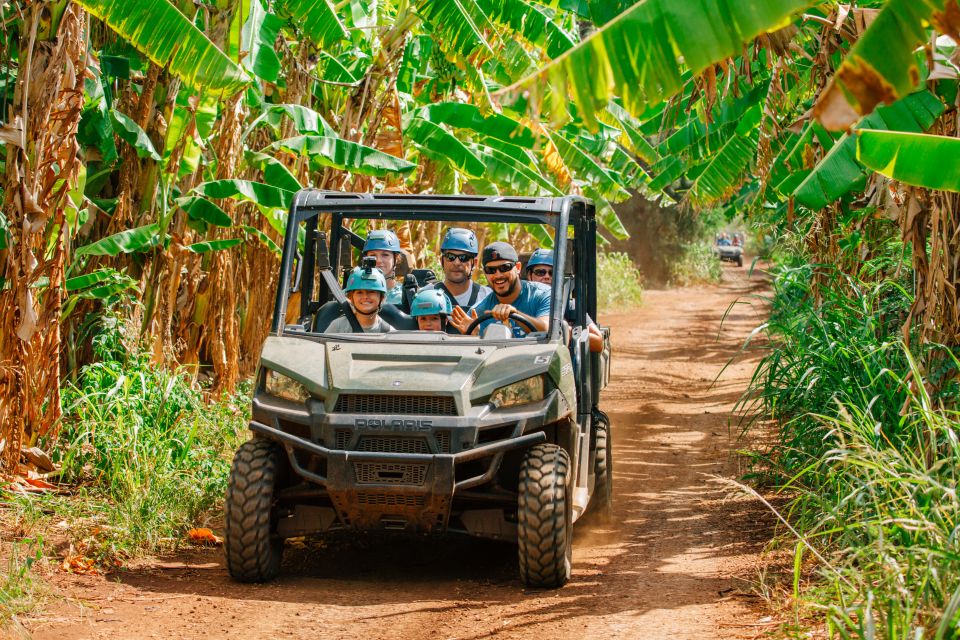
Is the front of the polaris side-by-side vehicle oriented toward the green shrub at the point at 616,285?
no

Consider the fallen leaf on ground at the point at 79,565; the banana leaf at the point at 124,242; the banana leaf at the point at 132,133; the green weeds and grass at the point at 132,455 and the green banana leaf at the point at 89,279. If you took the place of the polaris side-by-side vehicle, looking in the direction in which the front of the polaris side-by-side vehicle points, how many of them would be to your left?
0

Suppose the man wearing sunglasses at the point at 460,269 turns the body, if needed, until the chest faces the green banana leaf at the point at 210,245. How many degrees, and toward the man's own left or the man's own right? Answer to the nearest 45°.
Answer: approximately 135° to the man's own right

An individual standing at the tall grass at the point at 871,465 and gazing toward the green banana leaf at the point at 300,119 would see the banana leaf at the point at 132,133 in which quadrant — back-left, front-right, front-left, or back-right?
front-left

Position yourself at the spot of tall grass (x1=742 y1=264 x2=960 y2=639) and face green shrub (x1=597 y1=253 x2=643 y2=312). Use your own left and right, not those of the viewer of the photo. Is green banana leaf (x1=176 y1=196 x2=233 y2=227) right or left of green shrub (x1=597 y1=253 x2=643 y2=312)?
left

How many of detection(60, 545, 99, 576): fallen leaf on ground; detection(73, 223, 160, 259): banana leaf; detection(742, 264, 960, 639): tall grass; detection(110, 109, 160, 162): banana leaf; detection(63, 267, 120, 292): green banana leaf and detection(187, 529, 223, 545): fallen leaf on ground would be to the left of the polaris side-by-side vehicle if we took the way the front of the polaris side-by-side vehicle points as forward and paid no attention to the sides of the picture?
1

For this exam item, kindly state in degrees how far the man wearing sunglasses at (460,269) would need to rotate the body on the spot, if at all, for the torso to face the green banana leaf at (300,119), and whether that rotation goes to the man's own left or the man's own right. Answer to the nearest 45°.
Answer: approximately 135° to the man's own right

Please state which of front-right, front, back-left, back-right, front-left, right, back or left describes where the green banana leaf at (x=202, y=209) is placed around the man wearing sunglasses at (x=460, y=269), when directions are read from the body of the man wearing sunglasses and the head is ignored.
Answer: back-right

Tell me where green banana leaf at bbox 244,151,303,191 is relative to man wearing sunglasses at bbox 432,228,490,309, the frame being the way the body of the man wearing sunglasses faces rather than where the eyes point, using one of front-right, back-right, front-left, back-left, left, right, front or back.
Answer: back-right

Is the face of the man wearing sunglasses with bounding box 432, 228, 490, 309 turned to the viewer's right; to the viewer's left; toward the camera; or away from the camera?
toward the camera

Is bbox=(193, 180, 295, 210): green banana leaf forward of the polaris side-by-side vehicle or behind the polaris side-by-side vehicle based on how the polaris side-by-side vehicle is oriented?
behind

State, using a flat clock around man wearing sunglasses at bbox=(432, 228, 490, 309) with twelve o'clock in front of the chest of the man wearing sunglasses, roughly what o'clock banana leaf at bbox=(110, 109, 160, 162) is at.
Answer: The banana leaf is roughly at 4 o'clock from the man wearing sunglasses.

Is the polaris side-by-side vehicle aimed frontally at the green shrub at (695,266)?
no

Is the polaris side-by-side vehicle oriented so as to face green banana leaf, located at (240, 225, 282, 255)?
no

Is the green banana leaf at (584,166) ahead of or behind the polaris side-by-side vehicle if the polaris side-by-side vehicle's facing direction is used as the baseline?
behind

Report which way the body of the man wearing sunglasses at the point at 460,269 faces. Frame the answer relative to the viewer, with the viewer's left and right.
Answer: facing the viewer

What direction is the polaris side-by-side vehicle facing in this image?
toward the camera

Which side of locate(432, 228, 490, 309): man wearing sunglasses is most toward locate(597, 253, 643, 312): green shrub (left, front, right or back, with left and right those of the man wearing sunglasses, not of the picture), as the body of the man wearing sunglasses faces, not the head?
back
